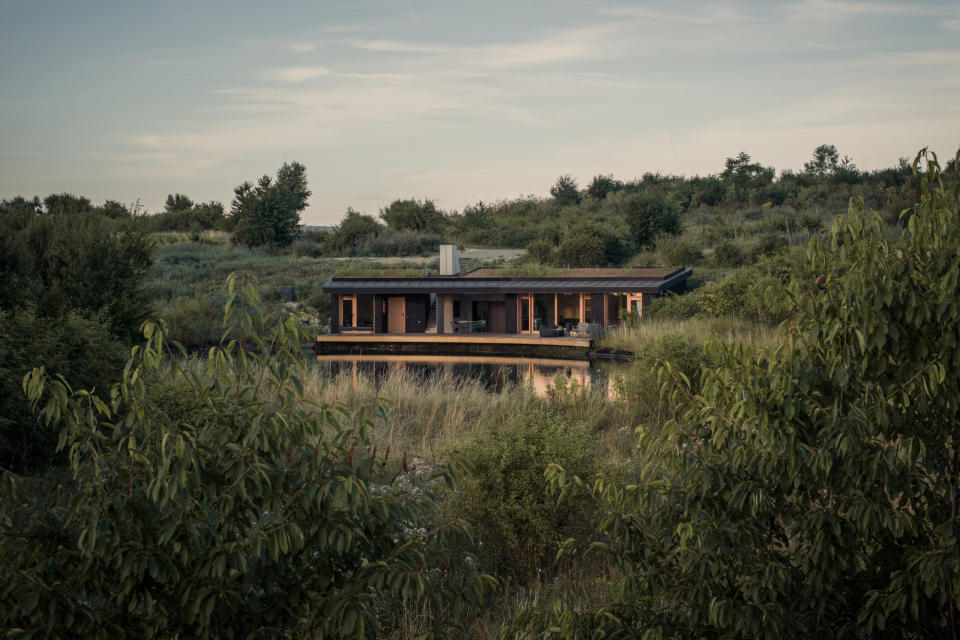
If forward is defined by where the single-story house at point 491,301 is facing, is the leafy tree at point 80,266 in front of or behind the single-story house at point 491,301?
in front

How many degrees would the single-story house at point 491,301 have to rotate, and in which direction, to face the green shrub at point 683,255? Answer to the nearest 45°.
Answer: approximately 135° to its left

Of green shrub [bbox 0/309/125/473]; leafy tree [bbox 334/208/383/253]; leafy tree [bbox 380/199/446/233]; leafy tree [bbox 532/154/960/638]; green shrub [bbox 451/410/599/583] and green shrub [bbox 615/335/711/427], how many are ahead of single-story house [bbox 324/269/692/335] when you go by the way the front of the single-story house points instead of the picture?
4

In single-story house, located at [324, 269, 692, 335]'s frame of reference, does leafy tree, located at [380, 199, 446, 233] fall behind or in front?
behind

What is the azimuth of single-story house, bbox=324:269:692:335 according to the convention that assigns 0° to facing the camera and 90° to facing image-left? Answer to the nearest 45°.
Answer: approximately 0°

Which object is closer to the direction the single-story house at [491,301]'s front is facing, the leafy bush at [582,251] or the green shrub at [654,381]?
the green shrub

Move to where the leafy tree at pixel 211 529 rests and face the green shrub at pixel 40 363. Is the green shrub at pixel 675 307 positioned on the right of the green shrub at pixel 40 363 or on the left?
right

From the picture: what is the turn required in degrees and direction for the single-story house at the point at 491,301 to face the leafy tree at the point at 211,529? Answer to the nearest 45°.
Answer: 0° — it already faces it

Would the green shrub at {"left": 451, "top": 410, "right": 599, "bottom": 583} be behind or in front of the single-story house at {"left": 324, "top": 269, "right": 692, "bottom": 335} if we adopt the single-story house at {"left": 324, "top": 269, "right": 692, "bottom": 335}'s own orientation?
in front

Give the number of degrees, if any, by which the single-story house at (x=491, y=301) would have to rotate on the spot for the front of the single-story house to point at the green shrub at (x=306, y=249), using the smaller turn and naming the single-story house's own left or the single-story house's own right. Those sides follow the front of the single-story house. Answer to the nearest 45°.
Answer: approximately 135° to the single-story house's own right

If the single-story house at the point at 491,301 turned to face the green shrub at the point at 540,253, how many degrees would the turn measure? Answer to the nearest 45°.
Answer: approximately 180°

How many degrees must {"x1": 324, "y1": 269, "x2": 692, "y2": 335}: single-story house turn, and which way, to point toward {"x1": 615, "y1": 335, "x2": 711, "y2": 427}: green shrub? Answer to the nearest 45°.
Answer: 0° — it already faces it
